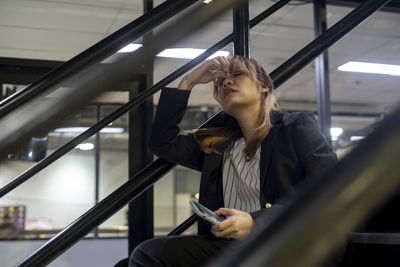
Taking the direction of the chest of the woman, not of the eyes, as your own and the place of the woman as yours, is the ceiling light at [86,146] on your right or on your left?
on your right

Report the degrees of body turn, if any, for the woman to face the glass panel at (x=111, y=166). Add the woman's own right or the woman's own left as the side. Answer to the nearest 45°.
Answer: approximately 135° to the woman's own right

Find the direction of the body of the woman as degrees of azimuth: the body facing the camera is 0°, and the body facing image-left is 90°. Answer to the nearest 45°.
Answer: approximately 45°

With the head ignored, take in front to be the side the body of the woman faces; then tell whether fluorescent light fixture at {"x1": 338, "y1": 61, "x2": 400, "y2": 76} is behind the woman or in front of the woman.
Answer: behind

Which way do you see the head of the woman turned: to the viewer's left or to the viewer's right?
to the viewer's left
